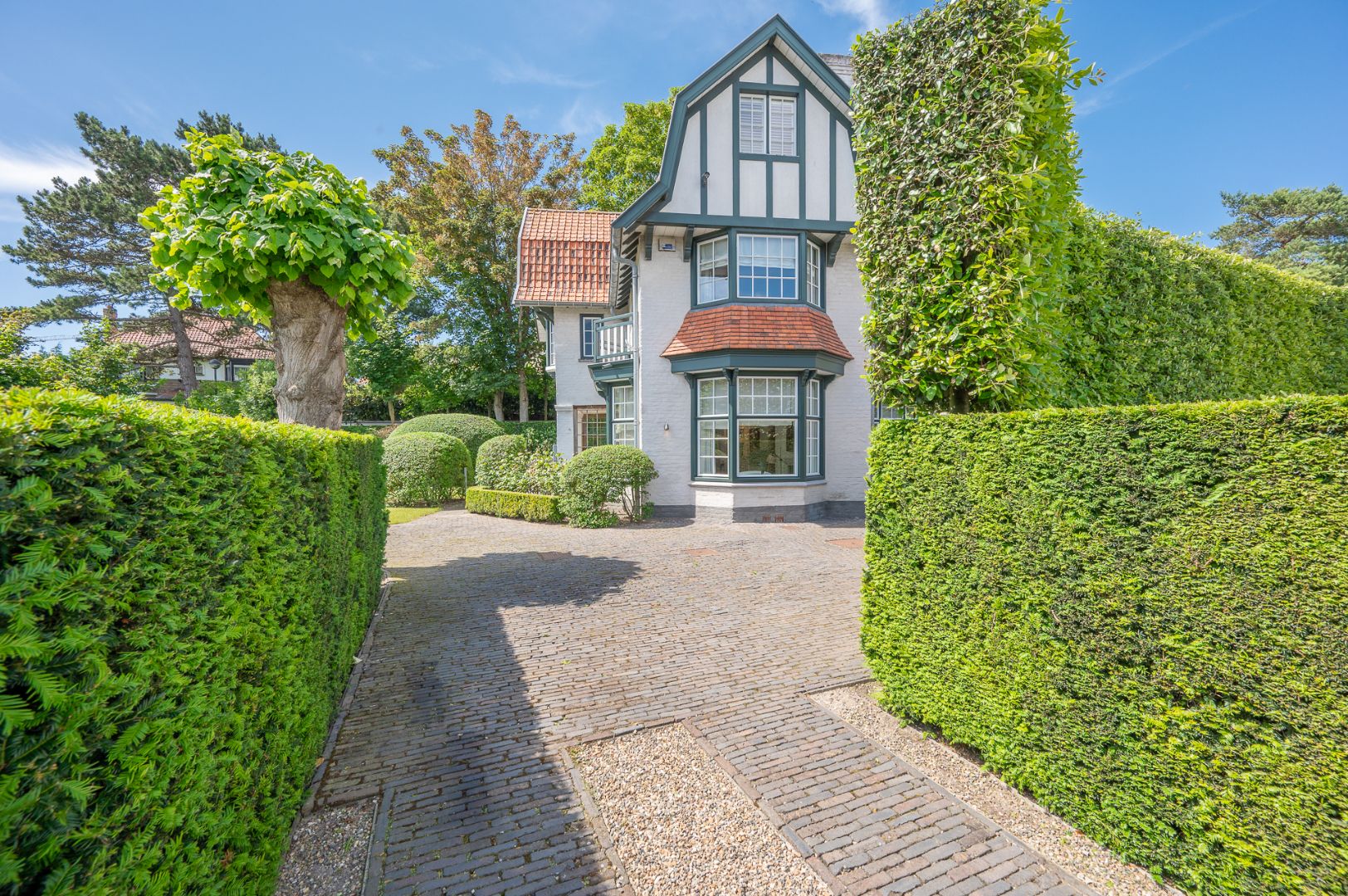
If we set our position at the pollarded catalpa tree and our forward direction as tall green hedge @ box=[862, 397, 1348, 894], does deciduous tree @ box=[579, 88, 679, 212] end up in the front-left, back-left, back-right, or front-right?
back-left

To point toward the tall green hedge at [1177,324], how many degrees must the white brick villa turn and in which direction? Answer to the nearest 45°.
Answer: approximately 45° to its left

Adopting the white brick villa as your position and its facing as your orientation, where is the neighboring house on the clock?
The neighboring house is roughly at 4 o'clock from the white brick villa.

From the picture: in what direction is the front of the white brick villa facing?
toward the camera

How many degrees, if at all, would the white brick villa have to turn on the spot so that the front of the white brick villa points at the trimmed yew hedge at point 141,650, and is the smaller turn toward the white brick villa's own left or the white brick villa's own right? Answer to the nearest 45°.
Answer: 0° — it already faces it

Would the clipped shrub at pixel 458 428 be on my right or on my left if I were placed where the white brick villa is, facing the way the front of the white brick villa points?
on my right

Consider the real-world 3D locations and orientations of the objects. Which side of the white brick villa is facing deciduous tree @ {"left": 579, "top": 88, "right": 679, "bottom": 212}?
back

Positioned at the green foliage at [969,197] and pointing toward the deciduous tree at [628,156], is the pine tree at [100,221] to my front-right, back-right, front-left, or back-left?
front-left

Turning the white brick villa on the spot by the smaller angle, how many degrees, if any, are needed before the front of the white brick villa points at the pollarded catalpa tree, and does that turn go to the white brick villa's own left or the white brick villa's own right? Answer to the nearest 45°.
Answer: approximately 45° to the white brick villa's own right

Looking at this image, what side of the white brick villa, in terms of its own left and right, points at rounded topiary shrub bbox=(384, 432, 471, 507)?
right

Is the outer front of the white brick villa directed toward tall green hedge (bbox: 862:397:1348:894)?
yes

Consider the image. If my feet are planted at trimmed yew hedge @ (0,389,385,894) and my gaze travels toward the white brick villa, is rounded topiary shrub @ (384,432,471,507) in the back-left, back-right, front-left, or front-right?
front-left

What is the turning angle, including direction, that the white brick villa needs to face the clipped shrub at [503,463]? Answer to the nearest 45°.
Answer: approximately 90° to its right
